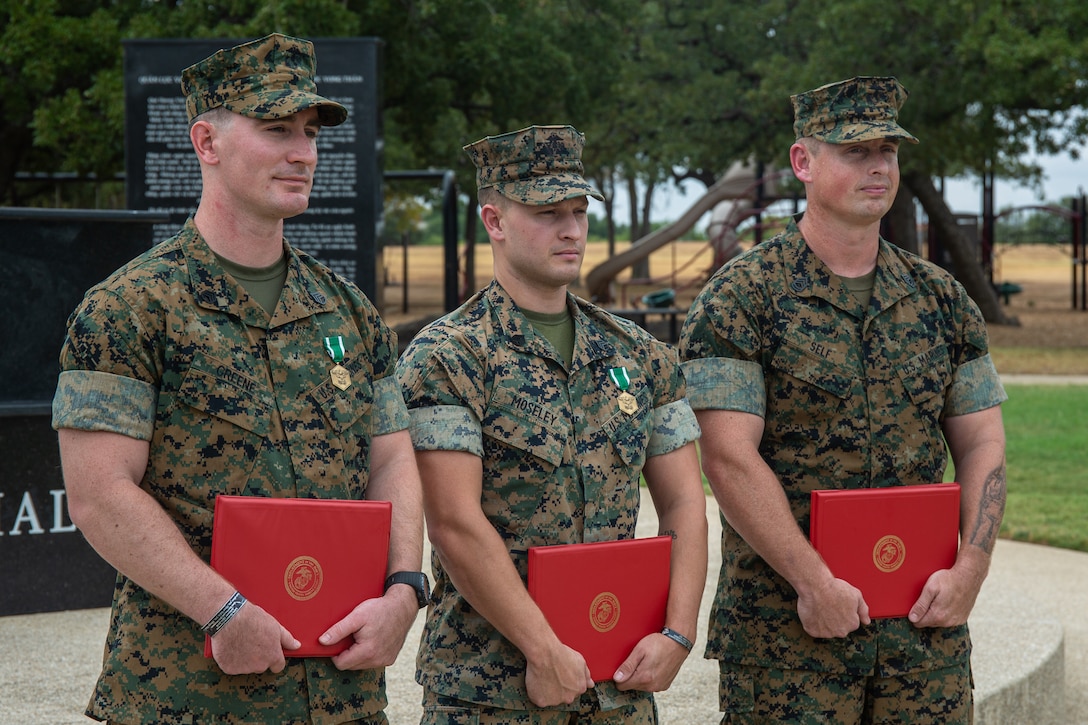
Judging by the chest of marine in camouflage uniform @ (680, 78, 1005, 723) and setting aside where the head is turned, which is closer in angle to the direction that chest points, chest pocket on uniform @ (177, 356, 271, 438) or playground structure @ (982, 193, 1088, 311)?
the chest pocket on uniform

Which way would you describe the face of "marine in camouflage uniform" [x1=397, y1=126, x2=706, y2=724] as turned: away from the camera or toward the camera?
toward the camera

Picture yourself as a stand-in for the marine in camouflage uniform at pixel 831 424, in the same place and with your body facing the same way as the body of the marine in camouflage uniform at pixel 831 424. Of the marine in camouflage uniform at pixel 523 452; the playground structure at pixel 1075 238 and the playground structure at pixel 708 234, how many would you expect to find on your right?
1

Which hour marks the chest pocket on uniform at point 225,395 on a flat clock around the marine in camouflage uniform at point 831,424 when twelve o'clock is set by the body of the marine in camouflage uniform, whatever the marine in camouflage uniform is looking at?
The chest pocket on uniform is roughly at 3 o'clock from the marine in camouflage uniform.

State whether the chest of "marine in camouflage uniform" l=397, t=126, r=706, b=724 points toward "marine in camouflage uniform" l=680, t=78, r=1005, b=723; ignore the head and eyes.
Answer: no

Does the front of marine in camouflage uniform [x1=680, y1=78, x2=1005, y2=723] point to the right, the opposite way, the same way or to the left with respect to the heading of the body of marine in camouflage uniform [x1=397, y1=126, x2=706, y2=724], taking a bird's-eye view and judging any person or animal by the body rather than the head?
the same way

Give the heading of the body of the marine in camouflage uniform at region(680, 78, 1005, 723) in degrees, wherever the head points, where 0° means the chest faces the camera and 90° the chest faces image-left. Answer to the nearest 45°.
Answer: approximately 315°

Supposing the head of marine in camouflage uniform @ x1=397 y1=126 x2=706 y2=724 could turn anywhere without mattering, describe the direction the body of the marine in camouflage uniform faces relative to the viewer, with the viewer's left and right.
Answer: facing the viewer and to the right of the viewer

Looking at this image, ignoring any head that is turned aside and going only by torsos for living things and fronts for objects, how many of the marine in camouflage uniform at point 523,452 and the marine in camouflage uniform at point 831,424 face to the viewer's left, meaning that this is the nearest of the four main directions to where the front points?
0

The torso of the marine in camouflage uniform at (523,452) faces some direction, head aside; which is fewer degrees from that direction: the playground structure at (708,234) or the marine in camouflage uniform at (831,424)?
the marine in camouflage uniform

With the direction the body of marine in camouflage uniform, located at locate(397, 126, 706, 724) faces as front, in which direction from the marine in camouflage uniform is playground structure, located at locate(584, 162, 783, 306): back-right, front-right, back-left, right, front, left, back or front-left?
back-left

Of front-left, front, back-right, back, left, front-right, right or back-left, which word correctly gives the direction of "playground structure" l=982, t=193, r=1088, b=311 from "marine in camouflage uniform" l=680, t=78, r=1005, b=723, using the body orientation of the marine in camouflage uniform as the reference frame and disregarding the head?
back-left

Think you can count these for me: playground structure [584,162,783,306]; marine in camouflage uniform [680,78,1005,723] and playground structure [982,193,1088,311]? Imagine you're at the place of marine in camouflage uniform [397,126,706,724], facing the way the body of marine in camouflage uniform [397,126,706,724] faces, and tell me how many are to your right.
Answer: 0
